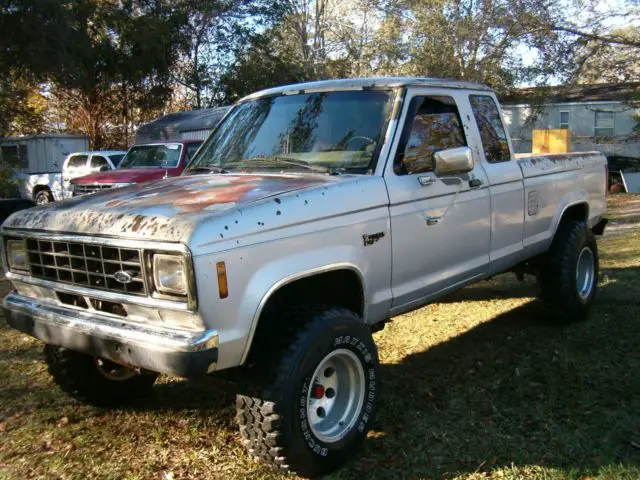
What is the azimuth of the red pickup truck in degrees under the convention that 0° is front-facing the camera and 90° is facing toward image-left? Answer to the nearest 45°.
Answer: approximately 45°

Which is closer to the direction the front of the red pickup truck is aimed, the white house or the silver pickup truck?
the silver pickup truck

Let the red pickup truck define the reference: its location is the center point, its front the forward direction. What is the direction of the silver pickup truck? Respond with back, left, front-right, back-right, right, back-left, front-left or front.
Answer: front-left

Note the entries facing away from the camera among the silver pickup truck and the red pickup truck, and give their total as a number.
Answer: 0

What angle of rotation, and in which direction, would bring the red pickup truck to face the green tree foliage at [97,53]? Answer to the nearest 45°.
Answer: approximately 135° to its right

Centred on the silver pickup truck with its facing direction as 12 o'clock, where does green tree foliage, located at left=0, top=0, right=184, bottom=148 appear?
The green tree foliage is roughly at 4 o'clock from the silver pickup truck.

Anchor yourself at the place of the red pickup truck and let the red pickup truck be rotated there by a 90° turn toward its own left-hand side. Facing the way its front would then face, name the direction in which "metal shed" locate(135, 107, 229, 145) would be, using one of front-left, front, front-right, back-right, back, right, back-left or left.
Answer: back-left

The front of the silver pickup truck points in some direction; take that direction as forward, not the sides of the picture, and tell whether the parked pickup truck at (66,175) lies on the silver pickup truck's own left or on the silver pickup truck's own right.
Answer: on the silver pickup truck's own right

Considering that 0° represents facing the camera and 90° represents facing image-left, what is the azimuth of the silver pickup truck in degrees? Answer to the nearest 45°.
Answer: approximately 45°

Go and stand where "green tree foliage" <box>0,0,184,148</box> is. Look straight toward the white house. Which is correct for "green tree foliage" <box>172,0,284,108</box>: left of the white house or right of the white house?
left

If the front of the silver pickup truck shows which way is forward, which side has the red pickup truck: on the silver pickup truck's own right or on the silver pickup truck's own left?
on the silver pickup truck's own right

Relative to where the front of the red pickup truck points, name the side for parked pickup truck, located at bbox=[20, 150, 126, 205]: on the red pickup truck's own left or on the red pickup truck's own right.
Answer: on the red pickup truck's own right

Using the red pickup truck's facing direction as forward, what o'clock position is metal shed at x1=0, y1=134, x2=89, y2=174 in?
The metal shed is roughly at 4 o'clock from the red pickup truck.
